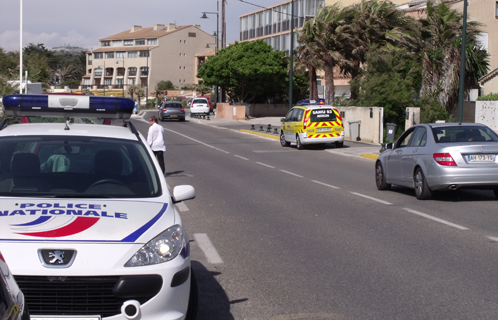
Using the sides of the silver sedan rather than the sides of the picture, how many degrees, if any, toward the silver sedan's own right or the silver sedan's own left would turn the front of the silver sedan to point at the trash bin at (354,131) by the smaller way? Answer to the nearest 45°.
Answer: approximately 45° to the silver sedan's own right

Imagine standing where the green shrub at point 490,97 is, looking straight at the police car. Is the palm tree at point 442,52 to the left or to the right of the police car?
right

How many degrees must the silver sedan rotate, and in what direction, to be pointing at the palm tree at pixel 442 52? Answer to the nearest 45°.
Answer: approximately 45° to its right

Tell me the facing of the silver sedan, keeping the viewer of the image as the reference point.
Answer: facing away from the viewer and to the left of the viewer

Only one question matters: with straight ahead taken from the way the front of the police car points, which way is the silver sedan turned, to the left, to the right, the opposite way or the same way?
the opposite way

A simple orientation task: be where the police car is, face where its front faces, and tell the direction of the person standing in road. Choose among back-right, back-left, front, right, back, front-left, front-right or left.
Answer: back
